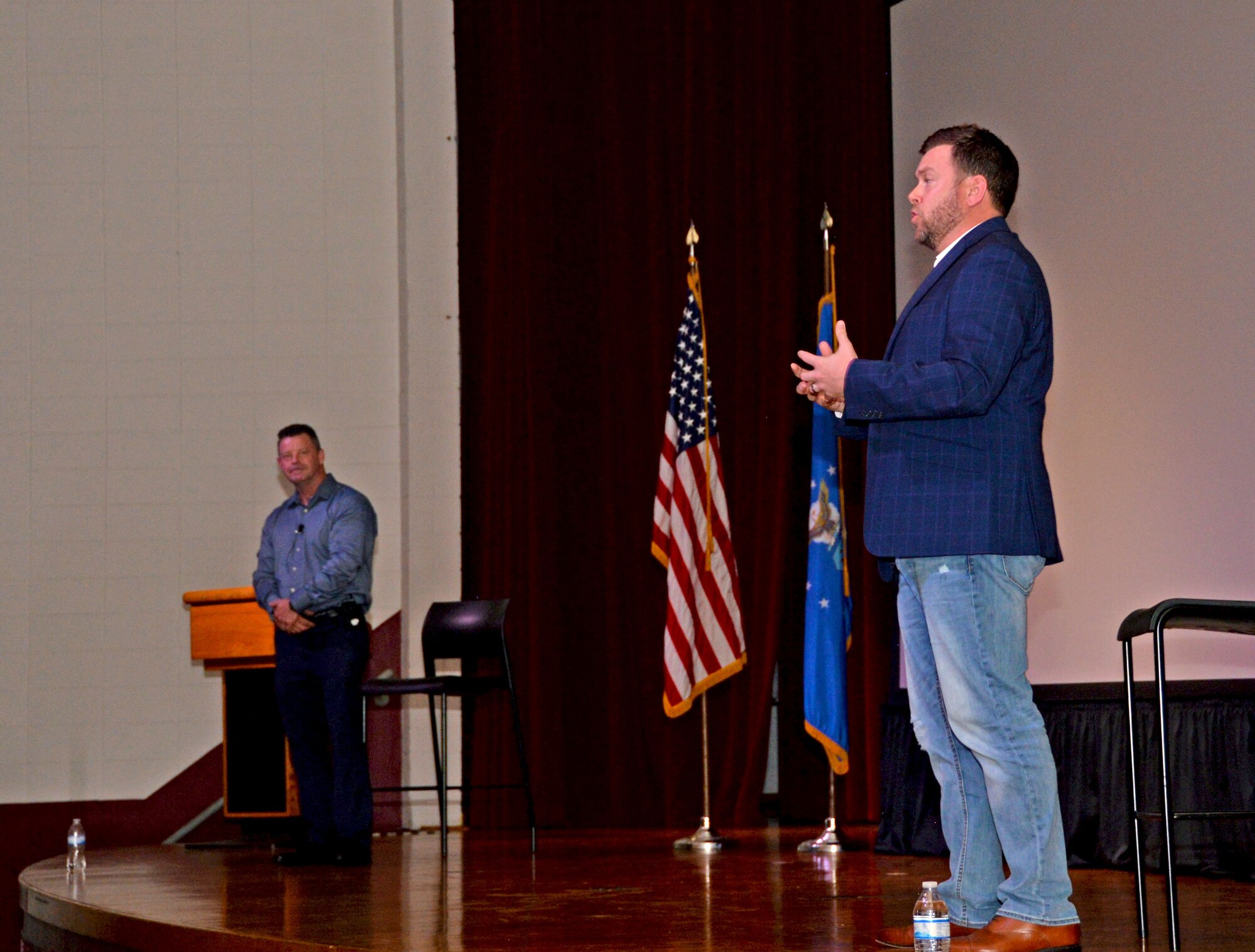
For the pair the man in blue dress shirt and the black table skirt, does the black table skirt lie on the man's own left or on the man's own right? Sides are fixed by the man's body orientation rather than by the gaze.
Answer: on the man's own left

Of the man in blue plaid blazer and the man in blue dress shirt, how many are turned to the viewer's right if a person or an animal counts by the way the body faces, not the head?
0

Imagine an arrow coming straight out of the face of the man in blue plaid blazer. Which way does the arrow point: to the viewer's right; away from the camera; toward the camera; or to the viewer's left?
to the viewer's left

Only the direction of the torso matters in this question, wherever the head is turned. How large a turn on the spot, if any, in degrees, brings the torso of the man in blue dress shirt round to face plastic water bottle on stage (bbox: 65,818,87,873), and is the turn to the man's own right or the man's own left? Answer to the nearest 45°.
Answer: approximately 45° to the man's own right

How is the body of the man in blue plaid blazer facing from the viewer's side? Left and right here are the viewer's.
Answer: facing to the left of the viewer

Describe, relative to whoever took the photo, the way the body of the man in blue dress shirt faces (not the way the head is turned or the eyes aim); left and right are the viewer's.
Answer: facing the viewer and to the left of the viewer

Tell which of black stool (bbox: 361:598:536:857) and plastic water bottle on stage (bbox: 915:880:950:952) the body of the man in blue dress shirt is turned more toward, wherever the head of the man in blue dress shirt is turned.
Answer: the plastic water bottle on stage

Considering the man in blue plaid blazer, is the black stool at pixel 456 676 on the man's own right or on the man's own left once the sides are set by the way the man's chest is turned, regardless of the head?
on the man's own right

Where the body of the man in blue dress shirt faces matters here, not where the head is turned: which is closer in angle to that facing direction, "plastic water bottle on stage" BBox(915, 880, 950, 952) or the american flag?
the plastic water bottle on stage

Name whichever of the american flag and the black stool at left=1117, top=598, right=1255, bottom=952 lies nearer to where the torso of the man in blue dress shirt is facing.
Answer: the black stool

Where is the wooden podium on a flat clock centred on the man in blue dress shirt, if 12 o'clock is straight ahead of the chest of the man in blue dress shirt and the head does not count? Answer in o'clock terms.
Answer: The wooden podium is roughly at 4 o'clock from the man in blue dress shirt.
